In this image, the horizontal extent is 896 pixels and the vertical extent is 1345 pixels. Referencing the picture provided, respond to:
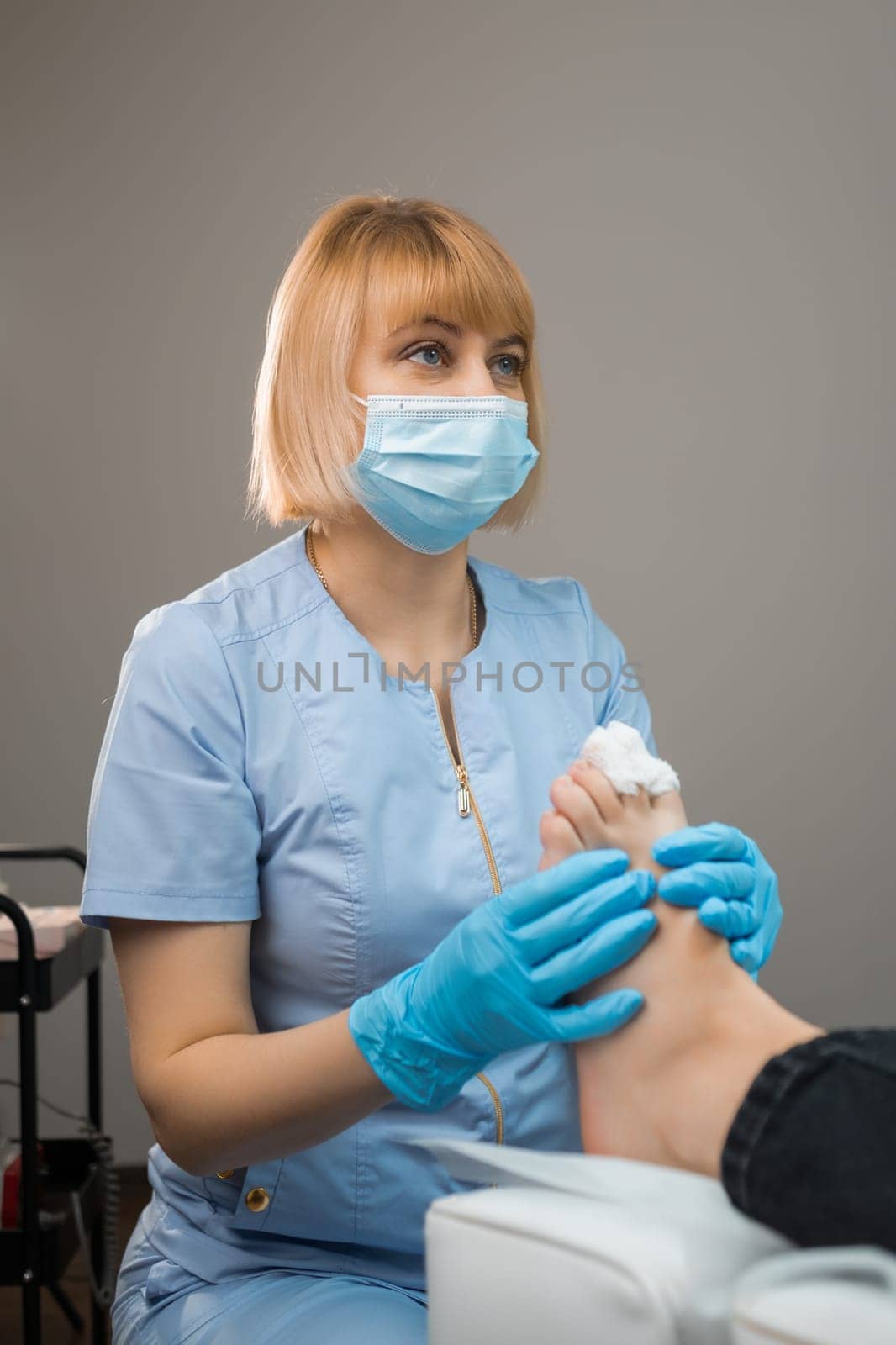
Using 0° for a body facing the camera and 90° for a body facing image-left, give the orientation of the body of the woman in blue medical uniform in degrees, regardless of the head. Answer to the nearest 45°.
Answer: approximately 315°

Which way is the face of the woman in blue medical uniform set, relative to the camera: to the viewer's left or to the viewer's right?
to the viewer's right

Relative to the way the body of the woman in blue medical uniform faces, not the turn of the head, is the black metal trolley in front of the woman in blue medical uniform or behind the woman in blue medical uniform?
behind
